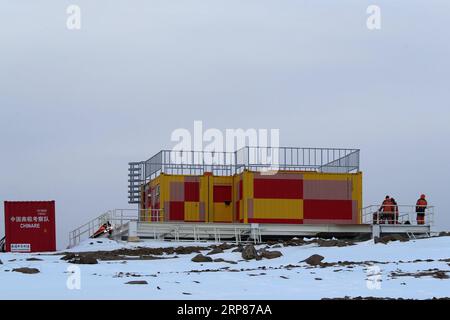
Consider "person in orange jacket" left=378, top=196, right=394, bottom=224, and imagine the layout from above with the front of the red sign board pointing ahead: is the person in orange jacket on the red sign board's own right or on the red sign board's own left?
on the red sign board's own left

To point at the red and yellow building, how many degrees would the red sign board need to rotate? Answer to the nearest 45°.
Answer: approximately 135° to its left

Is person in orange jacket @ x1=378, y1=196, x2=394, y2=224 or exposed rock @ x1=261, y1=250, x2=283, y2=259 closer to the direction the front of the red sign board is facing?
the exposed rock

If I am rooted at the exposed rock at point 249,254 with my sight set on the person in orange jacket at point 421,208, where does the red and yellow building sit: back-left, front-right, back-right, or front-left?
front-left

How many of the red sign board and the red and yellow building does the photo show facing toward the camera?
2

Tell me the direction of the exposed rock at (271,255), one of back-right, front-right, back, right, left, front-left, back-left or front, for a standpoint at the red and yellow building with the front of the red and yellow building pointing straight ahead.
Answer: front

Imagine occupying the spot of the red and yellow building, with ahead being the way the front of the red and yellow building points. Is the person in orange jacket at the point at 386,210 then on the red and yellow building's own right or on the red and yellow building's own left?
on the red and yellow building's own left

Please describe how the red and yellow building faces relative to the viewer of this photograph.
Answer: facing the viewer

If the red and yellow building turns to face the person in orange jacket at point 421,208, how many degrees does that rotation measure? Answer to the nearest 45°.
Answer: approximately 90° to its left

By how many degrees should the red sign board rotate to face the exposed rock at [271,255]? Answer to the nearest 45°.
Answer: approximately 45° to its left

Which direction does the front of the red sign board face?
toward the camera

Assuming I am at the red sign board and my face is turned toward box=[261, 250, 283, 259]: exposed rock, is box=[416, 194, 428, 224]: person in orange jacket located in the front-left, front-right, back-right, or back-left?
front-left

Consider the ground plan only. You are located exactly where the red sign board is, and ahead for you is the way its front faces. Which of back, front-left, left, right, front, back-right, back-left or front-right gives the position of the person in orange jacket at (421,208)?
left

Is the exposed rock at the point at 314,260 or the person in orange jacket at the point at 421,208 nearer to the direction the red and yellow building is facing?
the exposed rock

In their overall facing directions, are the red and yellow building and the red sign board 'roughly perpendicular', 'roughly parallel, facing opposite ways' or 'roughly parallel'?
roughly parallel
